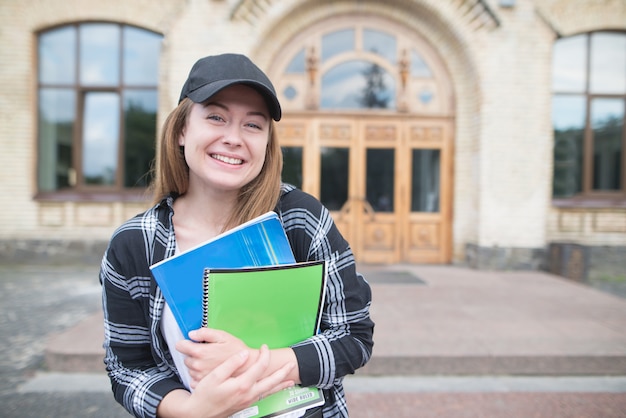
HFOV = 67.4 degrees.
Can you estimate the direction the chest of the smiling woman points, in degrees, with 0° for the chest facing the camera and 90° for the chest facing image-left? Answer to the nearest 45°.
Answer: approximately 0°

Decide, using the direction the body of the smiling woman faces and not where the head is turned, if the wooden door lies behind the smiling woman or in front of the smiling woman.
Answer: behind

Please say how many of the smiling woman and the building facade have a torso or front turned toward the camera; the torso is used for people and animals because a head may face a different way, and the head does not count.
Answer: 2

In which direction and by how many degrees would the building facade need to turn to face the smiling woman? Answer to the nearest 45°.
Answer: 0° — it already faces them

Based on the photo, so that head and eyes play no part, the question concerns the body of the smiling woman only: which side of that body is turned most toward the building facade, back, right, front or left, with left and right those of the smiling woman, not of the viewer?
back

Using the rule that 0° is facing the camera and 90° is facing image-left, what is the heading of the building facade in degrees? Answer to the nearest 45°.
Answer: approximately 0°
